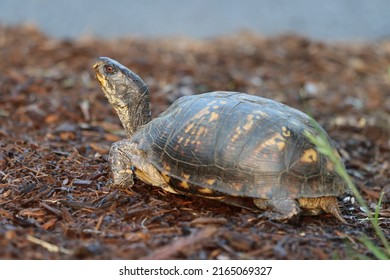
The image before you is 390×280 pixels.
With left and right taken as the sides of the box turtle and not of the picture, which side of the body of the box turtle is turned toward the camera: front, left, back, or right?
left
